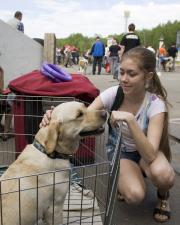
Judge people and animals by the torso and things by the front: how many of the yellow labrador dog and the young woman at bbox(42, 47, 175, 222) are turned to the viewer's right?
1

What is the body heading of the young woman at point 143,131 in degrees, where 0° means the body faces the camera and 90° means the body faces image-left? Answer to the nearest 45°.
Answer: approximately 45°

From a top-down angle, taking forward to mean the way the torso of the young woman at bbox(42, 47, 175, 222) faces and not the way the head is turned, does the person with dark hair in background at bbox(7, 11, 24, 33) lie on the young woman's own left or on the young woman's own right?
on the young woman's own right

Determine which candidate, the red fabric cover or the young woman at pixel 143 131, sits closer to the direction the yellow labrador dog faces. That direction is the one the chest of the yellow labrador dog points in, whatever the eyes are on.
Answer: the young woman

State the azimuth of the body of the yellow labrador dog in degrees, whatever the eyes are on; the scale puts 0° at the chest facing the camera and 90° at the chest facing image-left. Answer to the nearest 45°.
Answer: approximately 270°

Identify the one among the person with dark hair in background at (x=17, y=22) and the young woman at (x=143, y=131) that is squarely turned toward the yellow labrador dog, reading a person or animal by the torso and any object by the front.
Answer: the young woman

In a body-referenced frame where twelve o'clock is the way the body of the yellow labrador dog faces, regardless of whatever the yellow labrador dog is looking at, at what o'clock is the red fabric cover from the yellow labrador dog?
The red fabric cover is roughly at 9 o'clock from the yellow labrador dog.

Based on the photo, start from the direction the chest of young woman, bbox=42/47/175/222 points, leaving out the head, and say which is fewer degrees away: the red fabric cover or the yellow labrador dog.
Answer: the yellow labrador dog
